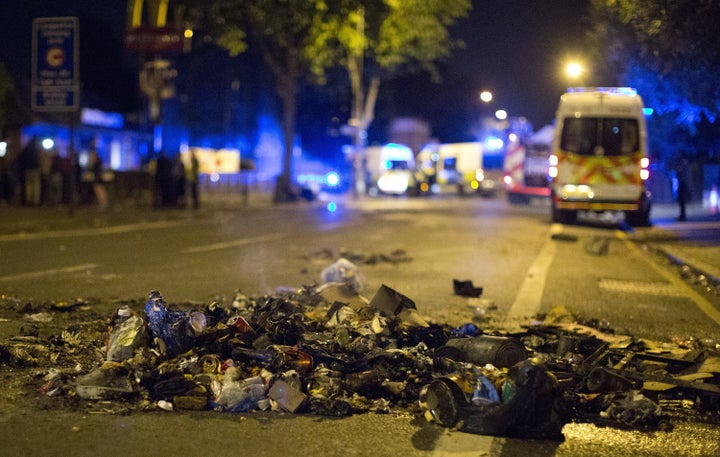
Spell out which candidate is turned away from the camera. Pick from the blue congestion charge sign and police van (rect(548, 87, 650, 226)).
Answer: the police van

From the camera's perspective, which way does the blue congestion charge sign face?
toward the camera

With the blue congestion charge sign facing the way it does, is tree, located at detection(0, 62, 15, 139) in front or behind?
behind

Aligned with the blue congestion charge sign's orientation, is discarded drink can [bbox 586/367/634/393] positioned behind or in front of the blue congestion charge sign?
in front

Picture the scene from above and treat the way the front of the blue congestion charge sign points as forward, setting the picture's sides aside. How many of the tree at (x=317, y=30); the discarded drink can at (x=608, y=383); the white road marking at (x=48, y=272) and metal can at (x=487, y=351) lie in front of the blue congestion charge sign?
3

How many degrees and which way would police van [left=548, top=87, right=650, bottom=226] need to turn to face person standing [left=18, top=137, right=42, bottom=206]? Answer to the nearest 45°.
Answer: approximately 90° to its left

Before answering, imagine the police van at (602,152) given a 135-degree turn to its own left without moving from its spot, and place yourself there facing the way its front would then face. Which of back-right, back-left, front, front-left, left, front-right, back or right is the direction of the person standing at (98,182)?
front-right

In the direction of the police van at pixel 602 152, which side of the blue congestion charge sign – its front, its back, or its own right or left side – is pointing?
left

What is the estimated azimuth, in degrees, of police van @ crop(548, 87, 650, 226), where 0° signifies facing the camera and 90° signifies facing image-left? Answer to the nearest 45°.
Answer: approximately 180°

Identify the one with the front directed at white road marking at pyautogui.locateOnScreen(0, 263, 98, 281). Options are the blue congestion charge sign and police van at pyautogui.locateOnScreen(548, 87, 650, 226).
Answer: the blue congestion charge sign
